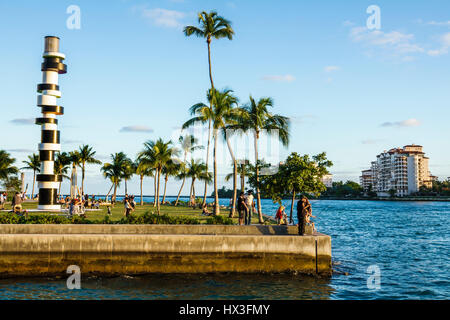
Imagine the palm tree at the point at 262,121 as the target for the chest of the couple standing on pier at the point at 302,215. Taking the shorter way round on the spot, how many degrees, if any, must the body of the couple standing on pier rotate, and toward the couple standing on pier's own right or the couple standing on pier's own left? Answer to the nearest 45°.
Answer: approximately 90° to the couple standing on pier's own left
